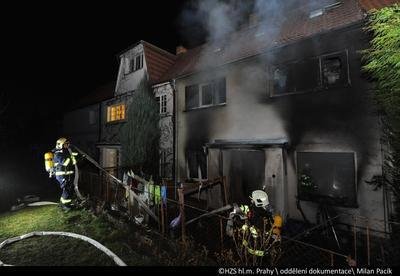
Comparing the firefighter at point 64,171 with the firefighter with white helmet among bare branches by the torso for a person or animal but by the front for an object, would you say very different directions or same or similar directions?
very different directions

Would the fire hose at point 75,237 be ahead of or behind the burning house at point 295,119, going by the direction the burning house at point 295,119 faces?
ahead

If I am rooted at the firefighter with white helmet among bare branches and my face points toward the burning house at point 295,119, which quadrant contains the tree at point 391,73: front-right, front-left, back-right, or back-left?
front-right

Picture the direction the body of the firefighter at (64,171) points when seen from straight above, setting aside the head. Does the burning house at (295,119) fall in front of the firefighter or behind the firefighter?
in front

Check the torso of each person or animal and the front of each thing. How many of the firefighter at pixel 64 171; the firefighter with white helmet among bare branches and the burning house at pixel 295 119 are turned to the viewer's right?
1

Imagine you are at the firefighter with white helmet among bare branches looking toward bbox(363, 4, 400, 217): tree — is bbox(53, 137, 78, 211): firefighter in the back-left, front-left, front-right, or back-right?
back-left

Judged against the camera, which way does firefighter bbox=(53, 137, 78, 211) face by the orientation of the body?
to the viewer's right

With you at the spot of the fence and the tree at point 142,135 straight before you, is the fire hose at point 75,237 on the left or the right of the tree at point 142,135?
left

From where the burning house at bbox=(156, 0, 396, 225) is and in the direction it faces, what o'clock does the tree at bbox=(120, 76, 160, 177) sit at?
The tree is roughly at 2 o'clock from the burning house.

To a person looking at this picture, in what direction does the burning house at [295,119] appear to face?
facing the viewer and to the left of the viewer
